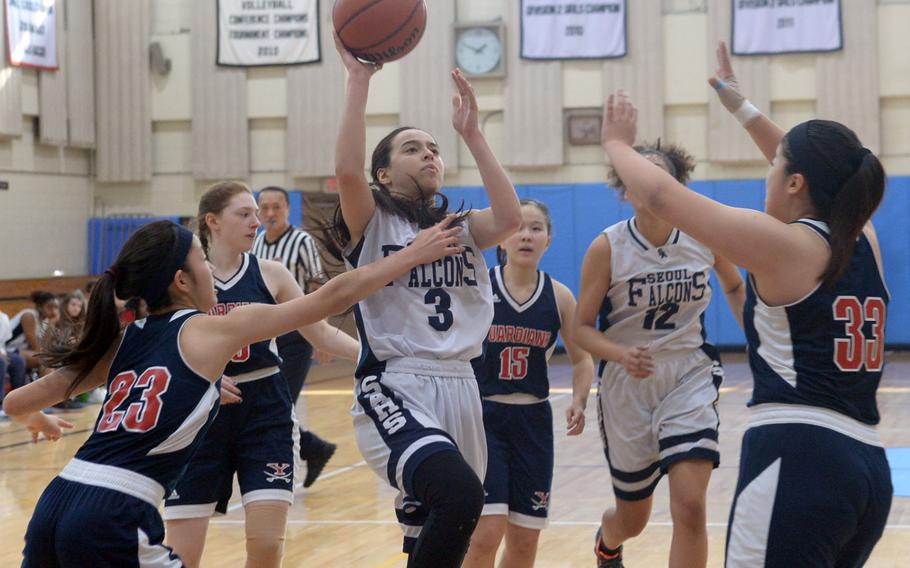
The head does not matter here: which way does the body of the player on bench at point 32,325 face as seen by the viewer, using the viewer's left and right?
facing to the right of the viewer

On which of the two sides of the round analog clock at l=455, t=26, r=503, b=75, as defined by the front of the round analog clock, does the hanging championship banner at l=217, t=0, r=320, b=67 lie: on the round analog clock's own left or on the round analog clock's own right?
on the round analog clock's own right

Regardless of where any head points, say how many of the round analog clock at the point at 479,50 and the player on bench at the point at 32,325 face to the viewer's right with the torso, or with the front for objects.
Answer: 1

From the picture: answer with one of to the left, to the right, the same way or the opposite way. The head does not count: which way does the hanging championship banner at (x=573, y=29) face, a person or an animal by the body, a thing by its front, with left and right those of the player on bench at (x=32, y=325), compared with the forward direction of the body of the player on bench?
to the right

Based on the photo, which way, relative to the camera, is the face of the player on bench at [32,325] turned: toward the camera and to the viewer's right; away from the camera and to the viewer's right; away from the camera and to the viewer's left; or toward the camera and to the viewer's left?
toward the camera and to the viewer's right

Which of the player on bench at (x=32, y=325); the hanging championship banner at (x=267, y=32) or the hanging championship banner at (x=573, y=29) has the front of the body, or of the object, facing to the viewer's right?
the player on bench

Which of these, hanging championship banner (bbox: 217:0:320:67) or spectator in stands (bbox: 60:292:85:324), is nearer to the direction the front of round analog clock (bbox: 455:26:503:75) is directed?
the spectator in stands

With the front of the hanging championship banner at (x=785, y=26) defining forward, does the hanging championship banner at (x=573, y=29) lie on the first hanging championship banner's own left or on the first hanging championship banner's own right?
on the first hanging championship banner's own right
